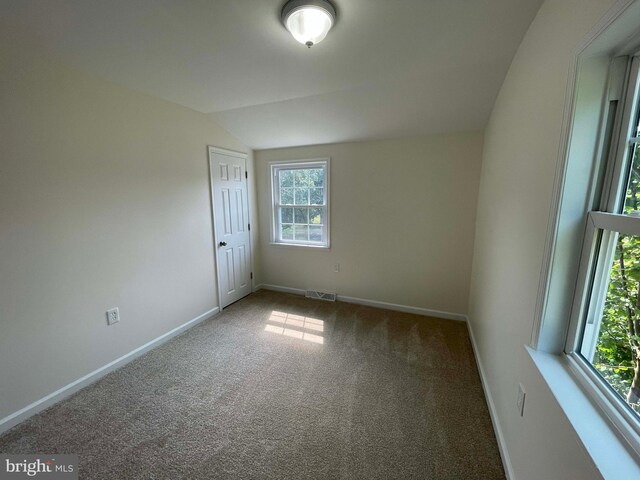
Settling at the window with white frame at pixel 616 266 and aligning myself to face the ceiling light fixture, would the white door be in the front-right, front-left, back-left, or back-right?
front-right

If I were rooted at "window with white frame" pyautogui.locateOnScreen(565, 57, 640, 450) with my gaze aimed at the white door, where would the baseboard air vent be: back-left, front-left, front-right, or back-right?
front-right

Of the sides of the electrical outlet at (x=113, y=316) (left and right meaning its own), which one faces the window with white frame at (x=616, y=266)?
front

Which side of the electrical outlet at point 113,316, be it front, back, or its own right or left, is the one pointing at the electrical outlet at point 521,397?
front

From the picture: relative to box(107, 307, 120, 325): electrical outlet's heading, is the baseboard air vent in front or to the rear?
in front

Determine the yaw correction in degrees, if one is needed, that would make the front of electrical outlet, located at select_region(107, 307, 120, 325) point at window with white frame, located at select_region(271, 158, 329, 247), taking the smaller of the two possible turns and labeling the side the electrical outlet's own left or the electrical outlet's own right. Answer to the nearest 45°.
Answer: approximately 45° to the electrical outlet's own left

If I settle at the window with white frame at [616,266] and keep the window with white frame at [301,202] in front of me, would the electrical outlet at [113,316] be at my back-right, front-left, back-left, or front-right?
front-left

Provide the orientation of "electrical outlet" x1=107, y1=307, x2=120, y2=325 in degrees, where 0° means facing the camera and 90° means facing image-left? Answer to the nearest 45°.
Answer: approximately 315°
